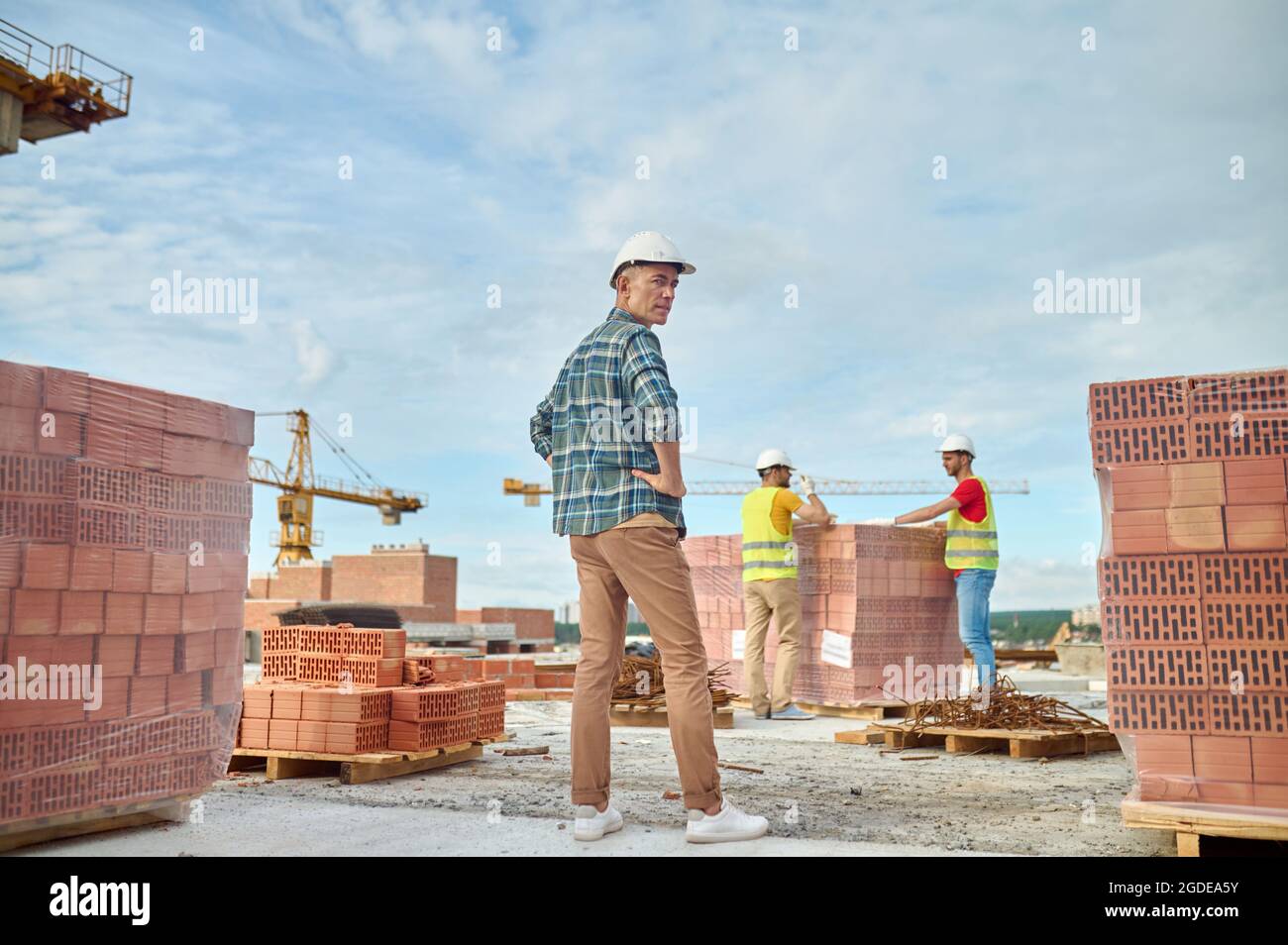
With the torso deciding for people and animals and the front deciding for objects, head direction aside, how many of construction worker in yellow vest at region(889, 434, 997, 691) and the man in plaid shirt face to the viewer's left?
1

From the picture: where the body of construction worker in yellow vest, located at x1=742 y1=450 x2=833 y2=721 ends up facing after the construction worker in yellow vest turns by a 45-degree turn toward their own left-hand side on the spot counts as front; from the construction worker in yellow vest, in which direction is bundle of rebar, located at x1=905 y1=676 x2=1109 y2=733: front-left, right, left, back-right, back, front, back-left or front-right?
back-right

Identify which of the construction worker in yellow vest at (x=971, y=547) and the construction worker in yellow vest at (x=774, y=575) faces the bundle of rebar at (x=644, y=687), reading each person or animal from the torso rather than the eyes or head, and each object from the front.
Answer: the construction worker in yellow vest at (x=971, y=547)

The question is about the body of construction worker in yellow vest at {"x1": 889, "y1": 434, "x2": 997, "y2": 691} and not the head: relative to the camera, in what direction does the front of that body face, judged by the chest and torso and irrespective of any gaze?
to the viewer's left

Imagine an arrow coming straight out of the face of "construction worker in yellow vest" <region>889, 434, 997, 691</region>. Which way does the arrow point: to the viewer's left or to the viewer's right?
to the viewer's left

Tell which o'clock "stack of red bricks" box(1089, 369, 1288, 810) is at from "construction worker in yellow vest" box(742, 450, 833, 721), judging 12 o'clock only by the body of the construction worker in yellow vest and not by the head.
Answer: The stack of red bricks is roughly at 4 o'clock from the construction worker in yellow vest.

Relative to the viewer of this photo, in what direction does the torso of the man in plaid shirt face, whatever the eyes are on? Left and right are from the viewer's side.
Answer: facing away from the viewer and to the right of the viewer

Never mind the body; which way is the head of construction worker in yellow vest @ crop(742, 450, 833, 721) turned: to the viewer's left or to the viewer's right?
to the viewer's right
